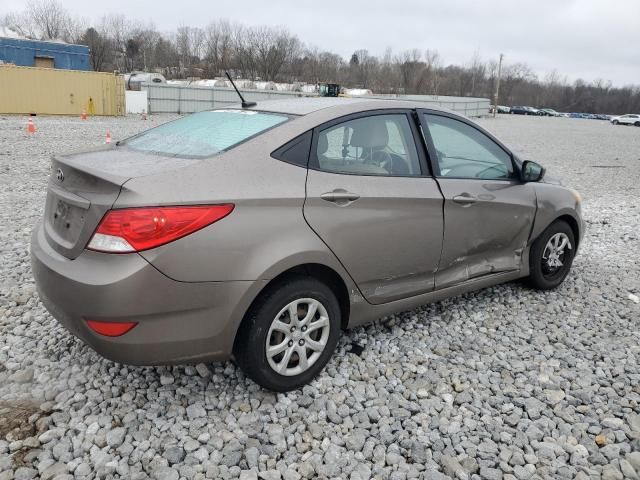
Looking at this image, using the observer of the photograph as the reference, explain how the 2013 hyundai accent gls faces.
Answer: facing away from the viewer and to the right of the viewer

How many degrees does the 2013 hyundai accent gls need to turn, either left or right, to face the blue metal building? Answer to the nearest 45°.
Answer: approximately 90° to its left

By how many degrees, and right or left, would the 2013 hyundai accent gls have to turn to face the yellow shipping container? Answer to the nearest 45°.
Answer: approximately 90° to its left
